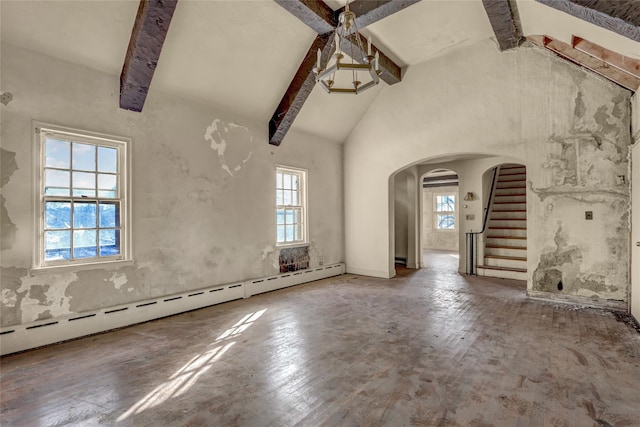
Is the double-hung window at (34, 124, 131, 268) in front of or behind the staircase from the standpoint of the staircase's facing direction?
in front

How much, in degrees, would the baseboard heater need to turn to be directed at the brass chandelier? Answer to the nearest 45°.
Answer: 0° — it already faces it

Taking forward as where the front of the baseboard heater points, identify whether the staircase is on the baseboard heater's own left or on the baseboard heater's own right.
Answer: on the baseboard heater's own left

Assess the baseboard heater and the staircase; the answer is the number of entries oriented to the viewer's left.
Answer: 0

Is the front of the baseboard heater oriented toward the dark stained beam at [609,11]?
yes

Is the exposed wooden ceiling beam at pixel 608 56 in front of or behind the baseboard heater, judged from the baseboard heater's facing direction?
in front

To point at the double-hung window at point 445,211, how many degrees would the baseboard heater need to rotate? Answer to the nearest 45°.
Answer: approximately 90° to its left

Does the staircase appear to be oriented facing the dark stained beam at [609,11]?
yes

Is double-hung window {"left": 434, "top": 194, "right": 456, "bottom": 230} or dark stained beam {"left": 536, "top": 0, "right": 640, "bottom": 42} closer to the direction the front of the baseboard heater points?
the dark stained beam

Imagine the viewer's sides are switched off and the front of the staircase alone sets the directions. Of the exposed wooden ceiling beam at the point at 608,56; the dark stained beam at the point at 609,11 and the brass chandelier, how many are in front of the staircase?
3
